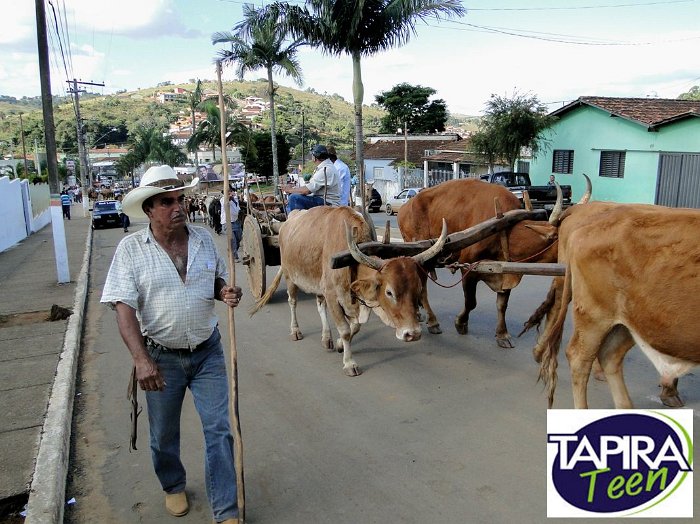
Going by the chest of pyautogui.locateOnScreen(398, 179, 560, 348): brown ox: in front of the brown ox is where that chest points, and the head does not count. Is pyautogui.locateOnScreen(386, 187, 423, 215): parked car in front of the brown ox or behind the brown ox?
behind

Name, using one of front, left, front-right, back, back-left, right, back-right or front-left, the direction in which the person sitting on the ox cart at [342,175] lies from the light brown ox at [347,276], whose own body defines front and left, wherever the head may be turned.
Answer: back-left

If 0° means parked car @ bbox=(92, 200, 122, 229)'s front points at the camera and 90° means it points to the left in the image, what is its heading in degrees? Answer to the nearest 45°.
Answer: approximately 0°

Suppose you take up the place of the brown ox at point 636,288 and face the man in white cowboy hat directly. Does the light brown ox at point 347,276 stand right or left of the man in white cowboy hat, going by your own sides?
right

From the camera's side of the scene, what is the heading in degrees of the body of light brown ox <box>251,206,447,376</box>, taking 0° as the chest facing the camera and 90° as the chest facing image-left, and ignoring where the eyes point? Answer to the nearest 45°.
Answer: approximately 315°

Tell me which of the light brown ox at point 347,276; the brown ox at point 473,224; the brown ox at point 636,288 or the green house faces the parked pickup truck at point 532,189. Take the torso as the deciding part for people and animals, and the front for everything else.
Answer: the green house

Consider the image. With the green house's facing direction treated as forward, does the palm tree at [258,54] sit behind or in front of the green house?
in front

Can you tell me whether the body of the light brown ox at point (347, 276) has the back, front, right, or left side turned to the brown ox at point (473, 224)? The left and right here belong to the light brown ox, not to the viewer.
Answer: left

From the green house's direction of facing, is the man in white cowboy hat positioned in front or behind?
in front
